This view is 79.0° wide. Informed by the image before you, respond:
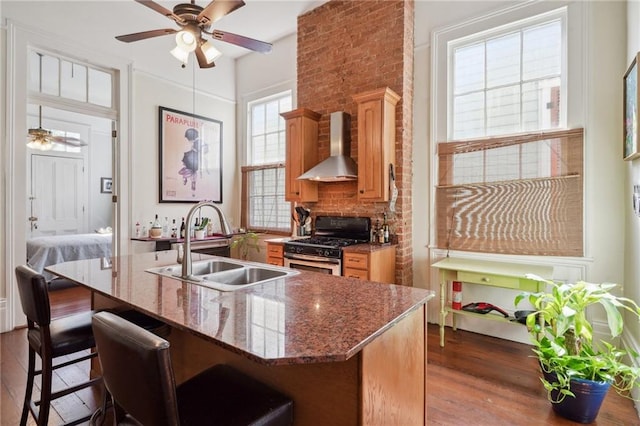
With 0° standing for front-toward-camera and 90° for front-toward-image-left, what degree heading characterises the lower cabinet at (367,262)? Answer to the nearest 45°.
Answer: approximately 45°

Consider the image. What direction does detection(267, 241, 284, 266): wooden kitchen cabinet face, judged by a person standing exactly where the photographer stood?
facing the viewer and to the left of the viewer

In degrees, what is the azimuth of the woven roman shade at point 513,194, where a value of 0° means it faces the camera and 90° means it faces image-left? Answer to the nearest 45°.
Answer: approximately 45°

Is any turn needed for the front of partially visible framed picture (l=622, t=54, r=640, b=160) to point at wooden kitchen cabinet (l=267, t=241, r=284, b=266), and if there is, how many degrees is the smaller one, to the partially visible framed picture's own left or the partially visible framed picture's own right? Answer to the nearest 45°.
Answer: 0° — it already faces it

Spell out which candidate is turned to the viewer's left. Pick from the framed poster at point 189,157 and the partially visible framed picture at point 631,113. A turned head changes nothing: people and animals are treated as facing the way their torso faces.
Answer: the partially visible framed picture

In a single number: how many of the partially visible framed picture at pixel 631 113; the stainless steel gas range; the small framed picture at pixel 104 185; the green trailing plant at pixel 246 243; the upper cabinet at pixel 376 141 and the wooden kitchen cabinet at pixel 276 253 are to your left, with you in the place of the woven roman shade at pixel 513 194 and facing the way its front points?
1

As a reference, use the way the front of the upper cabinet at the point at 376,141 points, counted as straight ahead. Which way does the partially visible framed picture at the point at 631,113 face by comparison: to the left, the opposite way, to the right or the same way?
to the right

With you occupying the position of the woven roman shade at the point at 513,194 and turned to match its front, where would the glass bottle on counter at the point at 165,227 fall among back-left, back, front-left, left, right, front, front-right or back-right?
front-right

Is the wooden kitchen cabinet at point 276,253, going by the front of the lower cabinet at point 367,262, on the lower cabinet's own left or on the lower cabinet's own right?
on the lower cabinet's own right
